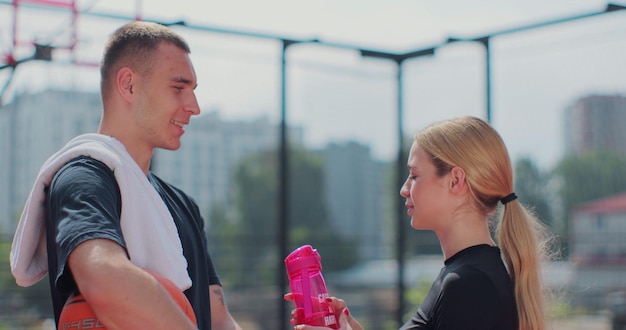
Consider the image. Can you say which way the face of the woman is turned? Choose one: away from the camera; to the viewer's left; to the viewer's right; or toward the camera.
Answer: to the viewer's left

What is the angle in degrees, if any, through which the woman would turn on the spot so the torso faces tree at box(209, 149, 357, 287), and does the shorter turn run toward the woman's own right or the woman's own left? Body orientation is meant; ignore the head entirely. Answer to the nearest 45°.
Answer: approximately 90° to the woman's own right

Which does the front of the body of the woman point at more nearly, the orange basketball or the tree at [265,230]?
the orange basketball

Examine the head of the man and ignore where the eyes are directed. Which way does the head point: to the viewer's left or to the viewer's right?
to the viewer's right

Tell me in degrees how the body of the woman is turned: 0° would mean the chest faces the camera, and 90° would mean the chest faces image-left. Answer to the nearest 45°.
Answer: approximately 90°

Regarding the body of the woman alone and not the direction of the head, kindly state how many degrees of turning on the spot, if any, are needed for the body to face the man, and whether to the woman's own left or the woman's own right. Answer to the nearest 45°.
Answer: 0° — they already face them

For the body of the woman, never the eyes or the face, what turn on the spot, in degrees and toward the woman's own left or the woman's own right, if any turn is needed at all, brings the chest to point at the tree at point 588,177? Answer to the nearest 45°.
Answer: approximately 90° to the woman's own right

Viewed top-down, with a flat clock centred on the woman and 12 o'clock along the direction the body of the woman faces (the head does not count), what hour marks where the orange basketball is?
The orange basketball is roughly at 11 o'clock from the woman.
